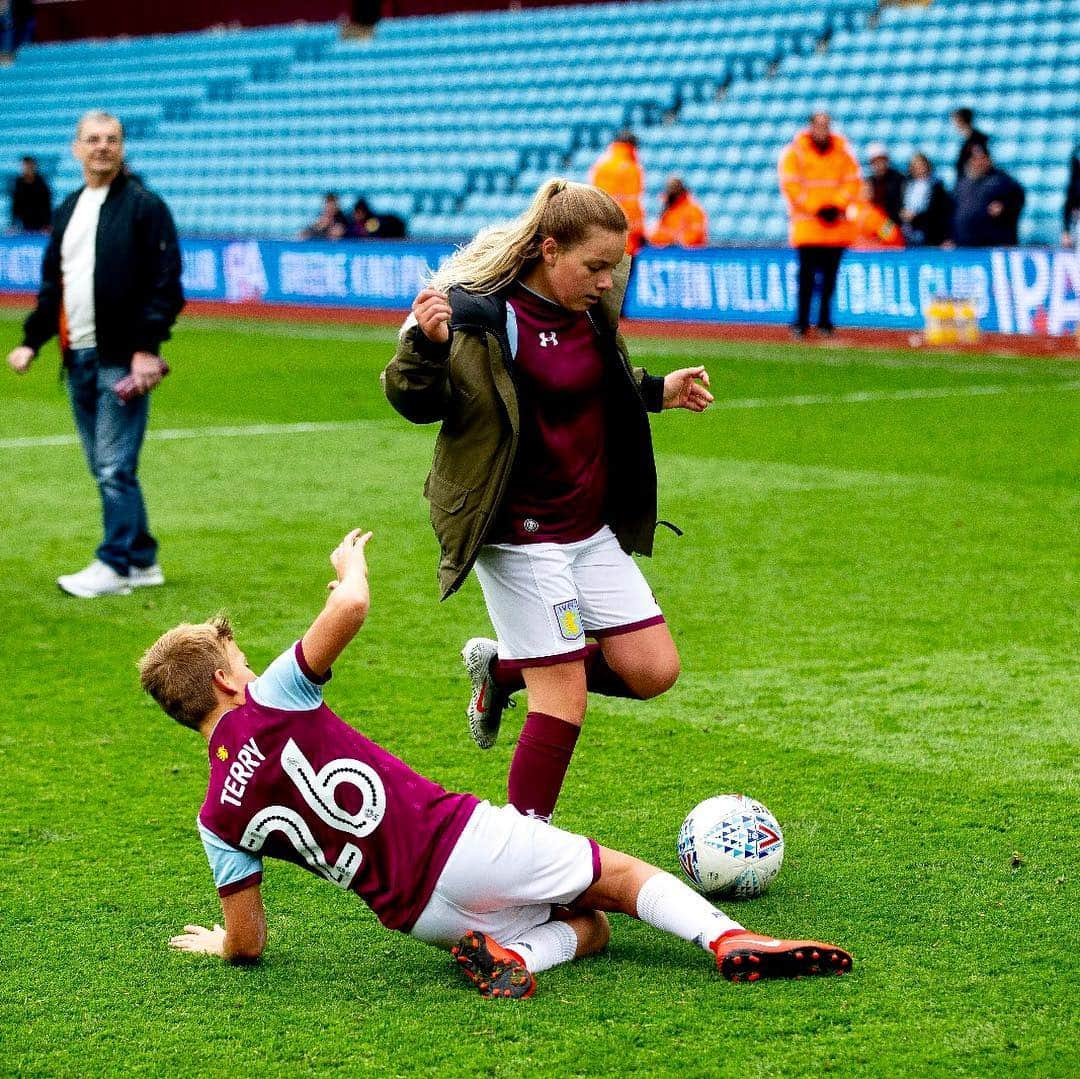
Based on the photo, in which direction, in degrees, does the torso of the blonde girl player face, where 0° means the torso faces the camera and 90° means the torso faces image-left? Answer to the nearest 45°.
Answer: approximately 315°

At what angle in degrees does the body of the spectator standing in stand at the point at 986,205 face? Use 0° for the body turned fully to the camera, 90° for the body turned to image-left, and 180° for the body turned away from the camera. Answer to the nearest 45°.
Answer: approximately 0°

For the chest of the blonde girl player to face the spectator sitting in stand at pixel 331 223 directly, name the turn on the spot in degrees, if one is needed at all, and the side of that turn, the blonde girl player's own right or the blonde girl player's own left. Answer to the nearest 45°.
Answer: approximately 135° to the blonde girl player's own left

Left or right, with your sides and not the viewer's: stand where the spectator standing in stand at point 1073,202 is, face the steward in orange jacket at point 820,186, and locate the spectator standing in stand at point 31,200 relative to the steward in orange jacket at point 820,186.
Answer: right

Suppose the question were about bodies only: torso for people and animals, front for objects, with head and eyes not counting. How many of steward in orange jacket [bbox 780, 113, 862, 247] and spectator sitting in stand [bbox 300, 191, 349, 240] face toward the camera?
2

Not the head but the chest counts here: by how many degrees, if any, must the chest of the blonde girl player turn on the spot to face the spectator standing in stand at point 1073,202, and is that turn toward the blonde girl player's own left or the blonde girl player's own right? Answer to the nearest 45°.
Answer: approximately 135° to the blonde girl player's own left

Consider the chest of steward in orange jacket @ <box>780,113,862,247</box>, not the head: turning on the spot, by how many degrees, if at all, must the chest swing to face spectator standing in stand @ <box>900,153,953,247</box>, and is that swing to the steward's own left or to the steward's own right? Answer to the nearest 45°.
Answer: approximately 135° to the steward's own left

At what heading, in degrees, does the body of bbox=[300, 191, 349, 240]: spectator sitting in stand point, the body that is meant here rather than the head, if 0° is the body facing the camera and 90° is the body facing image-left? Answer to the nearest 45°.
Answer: approximately 0°

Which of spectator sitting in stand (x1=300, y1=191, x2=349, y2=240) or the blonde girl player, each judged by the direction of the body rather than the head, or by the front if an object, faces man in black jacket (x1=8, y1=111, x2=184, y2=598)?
the spectator sitting in stand
